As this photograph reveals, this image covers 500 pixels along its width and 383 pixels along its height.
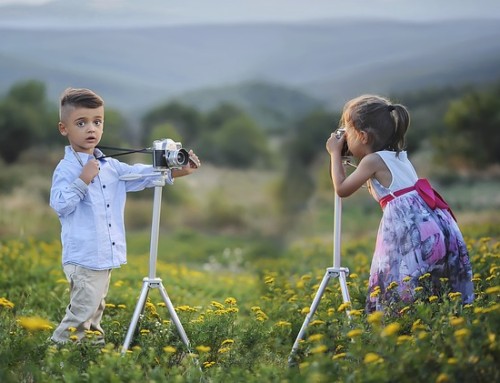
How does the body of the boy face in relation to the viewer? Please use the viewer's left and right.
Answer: facing the viewer and to the right of the viewer

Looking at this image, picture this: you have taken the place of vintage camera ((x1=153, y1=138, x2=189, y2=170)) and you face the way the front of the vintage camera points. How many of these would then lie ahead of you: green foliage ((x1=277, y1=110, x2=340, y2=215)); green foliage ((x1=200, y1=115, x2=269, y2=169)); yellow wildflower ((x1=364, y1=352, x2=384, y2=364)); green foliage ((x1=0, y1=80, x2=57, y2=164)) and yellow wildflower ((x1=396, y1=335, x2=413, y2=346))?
2

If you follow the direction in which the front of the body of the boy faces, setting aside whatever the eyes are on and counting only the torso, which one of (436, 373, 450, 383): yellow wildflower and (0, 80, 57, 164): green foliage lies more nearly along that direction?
the yellow wildflower

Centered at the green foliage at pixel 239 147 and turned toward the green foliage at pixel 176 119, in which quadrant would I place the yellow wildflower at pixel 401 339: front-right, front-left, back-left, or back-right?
back-left

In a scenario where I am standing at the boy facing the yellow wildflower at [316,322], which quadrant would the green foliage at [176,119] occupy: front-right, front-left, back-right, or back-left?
back-left

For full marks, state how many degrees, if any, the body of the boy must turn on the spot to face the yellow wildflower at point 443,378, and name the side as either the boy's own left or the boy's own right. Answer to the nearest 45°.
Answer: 0° — they already face it

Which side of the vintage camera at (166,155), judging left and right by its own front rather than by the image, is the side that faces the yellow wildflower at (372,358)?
front

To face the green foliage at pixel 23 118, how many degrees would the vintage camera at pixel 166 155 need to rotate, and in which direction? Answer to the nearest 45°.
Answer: approximately 135° to its left

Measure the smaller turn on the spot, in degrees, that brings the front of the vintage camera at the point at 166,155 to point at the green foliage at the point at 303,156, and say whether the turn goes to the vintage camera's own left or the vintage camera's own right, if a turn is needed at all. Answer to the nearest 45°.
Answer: approximately 135° to the vintage camera's own left

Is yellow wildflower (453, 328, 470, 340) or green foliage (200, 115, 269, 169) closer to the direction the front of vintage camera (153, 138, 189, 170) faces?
the yellow wildflower

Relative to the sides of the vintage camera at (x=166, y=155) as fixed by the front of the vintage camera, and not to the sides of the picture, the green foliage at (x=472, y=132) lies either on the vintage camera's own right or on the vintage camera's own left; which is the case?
on the vintage camera's own left

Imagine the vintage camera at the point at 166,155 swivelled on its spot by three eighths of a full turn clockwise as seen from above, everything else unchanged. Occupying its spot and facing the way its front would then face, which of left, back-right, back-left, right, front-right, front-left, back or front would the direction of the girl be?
back
